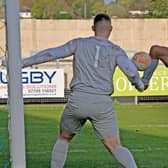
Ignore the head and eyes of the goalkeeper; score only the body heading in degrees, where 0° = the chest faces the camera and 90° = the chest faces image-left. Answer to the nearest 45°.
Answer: approximately 180°

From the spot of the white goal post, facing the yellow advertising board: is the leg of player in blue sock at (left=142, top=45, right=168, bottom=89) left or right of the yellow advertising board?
right

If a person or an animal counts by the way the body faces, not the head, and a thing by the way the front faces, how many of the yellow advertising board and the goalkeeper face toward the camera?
1

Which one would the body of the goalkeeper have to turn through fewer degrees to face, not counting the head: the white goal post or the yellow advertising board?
the yellow advertising board

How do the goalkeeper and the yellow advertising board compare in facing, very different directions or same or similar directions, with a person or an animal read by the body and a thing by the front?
very different directions

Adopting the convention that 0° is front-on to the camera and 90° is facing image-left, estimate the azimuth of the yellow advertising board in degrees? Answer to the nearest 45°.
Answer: approximately 0°

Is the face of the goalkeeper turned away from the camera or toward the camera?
away from the camera

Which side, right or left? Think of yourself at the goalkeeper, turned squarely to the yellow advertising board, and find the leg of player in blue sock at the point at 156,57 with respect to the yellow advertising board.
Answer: right

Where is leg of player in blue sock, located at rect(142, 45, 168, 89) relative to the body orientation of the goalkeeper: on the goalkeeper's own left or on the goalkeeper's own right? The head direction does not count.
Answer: on the goalkeeper's own right

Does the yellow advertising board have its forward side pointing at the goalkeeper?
yes

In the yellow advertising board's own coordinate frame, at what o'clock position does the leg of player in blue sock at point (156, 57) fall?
The leg of player in blue sock is roughly at 12 o'clock from the yellow advertising board.
